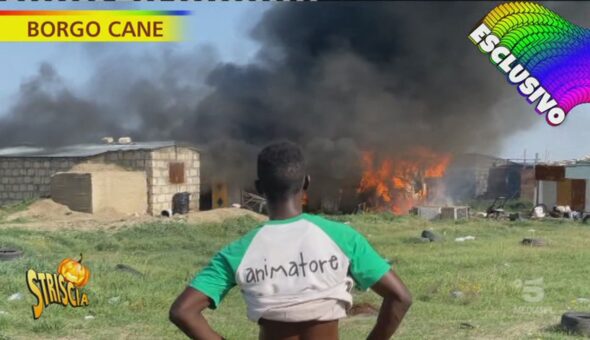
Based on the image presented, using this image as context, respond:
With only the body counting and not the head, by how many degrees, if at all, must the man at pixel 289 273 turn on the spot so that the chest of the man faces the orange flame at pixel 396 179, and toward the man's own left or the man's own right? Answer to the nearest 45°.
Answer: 0° — they already face it

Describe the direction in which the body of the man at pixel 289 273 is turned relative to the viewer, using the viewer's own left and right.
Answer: facing away from the viewer

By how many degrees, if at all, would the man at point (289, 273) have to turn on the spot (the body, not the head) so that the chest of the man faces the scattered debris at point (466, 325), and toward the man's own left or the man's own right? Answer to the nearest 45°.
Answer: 0° — they already face it

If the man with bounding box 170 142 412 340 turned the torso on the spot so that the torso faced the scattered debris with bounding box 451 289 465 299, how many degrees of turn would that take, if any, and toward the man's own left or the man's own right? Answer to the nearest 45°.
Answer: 0° — they already face it

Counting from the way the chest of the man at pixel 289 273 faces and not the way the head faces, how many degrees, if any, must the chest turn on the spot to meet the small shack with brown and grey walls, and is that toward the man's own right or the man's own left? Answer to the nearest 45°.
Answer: approximately 45° to the man's own right
